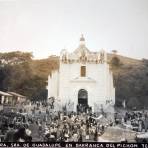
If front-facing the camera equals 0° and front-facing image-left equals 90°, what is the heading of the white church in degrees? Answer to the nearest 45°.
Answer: approximately 0°
